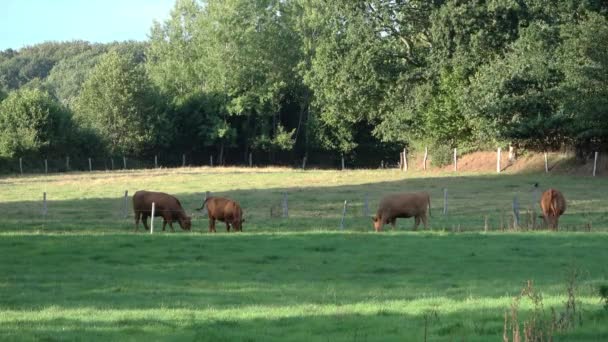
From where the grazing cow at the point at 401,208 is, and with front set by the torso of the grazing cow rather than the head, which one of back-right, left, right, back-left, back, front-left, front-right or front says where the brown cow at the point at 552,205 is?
back

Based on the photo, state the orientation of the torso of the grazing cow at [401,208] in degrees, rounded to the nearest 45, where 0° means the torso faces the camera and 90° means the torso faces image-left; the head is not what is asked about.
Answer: approximately 90°

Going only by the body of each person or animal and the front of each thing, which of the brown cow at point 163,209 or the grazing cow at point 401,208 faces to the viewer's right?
the brown cow

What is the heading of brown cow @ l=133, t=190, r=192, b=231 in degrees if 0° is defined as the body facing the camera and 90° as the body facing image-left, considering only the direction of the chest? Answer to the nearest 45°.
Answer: approximately 270°

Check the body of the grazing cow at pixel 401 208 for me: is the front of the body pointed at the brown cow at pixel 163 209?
yes

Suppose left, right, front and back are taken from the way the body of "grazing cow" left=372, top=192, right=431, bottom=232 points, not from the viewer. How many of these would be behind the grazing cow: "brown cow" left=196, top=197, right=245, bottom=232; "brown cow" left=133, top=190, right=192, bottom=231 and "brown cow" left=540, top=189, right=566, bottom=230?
1

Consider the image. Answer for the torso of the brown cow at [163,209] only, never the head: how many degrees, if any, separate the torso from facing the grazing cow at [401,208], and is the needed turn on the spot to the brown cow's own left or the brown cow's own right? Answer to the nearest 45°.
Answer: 0° — it already faces it

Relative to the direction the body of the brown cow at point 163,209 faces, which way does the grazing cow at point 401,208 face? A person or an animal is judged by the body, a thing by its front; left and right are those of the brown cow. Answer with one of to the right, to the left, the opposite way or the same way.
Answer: the opposite way

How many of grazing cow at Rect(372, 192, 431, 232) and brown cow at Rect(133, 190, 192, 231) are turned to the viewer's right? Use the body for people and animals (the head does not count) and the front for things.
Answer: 1

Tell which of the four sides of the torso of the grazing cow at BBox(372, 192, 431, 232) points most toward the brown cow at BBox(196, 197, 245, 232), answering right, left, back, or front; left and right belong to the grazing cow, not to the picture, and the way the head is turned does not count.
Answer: front
